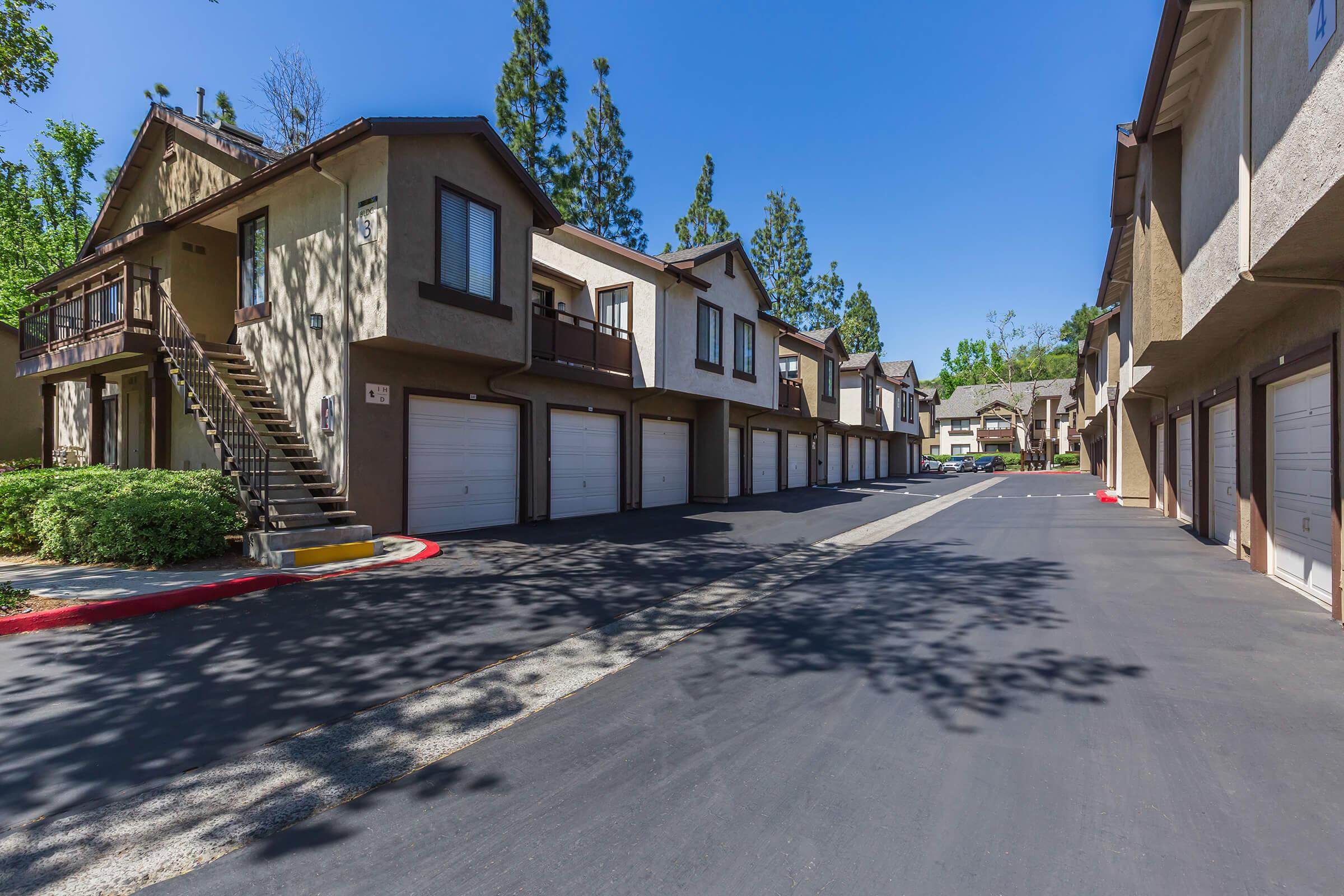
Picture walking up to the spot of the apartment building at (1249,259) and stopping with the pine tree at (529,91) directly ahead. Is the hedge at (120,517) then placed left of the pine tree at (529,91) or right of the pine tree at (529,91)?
left

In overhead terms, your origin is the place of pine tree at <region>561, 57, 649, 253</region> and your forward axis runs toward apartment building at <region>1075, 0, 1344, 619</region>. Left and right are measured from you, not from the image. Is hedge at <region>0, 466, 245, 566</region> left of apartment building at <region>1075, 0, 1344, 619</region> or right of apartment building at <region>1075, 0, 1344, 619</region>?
right

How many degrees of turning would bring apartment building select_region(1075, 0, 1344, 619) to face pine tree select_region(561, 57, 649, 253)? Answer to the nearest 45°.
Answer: approximately 45° to its right

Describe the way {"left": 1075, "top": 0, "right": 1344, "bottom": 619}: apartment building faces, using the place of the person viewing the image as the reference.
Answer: facing to the left of the viewer

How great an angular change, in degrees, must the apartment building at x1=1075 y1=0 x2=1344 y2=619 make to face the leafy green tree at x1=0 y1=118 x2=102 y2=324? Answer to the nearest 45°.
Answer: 0° — it already faces it

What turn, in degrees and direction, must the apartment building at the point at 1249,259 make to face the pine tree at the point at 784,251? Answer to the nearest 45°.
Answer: approximately 45° to its right
